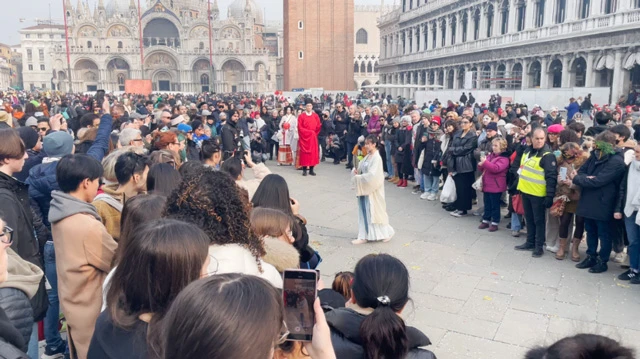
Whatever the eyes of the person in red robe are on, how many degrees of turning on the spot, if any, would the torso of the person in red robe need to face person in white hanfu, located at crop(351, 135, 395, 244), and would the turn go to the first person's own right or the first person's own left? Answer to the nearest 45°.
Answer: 0° — they already face them

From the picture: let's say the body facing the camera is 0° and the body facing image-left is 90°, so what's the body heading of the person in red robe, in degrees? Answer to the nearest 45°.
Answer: approximately 0°
